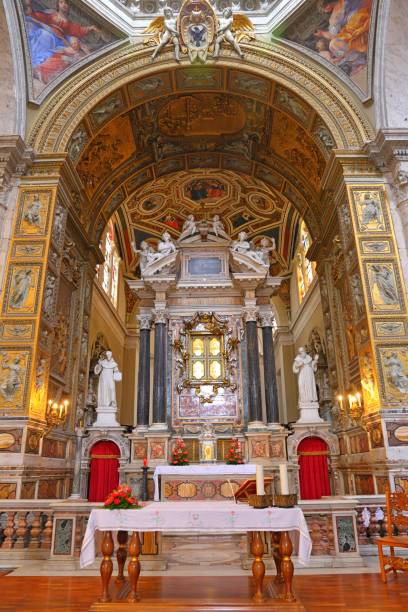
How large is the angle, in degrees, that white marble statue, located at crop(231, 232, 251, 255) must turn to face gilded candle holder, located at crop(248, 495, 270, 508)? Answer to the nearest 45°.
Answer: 0° — it already faces it

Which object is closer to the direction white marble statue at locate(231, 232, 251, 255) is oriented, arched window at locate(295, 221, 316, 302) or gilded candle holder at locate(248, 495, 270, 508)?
the gilded candle holder

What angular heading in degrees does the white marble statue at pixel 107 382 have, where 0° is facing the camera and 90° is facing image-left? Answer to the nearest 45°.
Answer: approximately 0°

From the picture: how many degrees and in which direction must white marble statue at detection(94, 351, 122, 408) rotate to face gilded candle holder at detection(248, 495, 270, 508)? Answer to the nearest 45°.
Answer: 0° — it already faces it

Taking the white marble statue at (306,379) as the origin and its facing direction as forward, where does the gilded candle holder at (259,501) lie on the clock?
The gilded candle holder is roughly at 12 o'clock from the white marble statue.

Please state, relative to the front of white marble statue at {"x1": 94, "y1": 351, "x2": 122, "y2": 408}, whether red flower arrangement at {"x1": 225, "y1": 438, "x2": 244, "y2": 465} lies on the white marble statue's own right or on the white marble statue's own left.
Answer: on the white marble statue's own left
